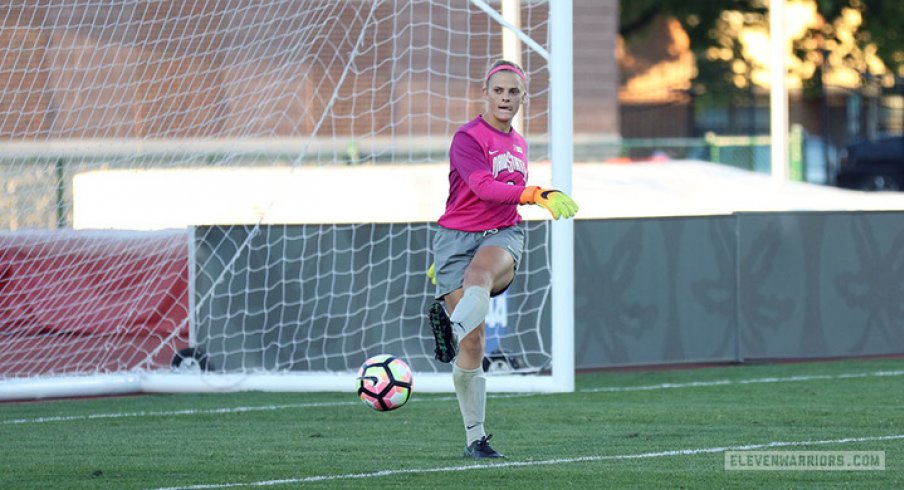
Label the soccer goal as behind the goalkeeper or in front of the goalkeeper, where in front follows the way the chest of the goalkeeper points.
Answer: behind
